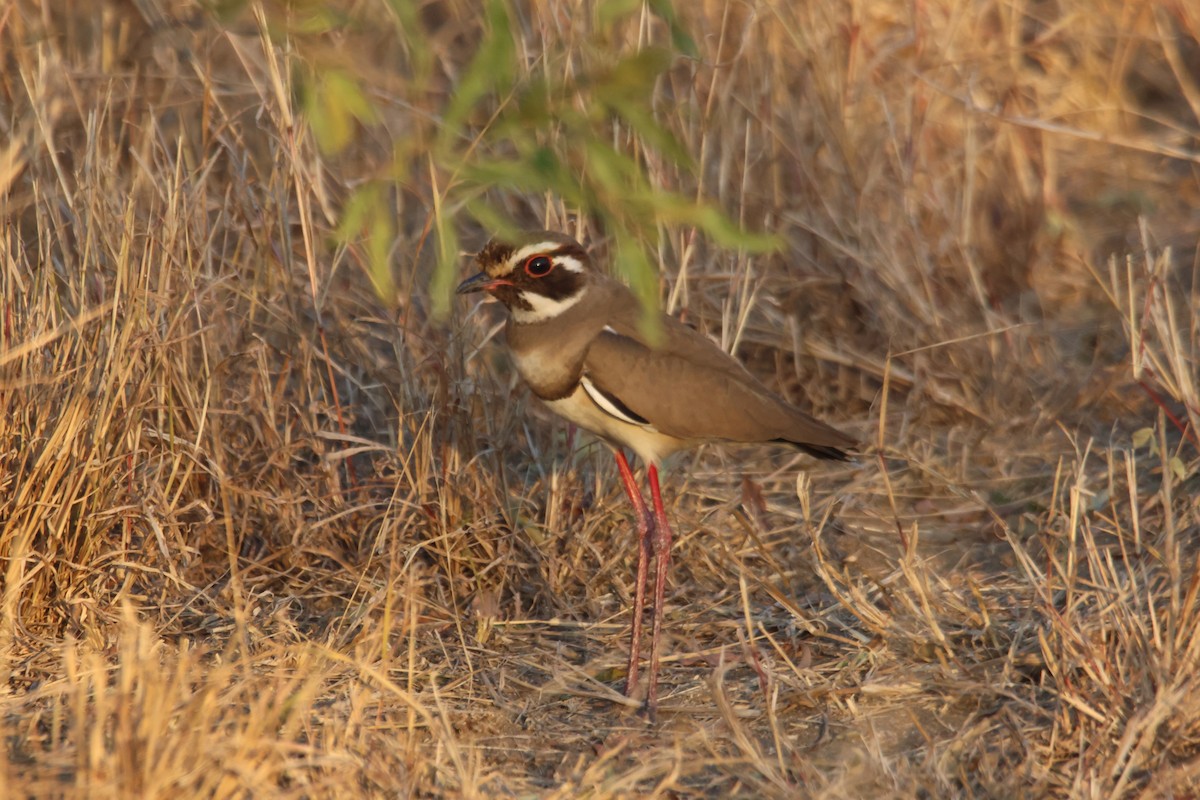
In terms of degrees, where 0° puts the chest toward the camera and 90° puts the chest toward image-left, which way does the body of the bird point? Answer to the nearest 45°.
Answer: approximately 90°
